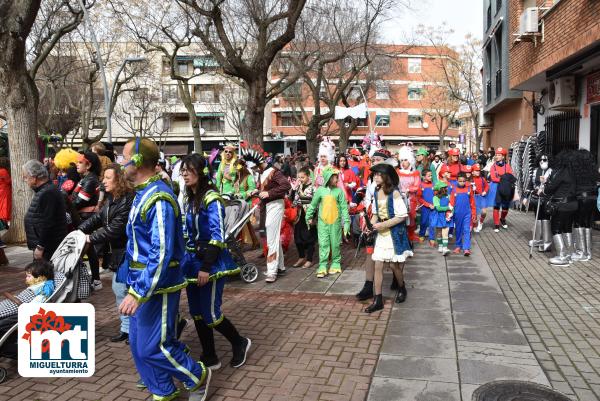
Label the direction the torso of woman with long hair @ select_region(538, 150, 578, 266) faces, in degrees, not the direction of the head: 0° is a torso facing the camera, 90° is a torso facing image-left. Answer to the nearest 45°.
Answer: approximately 90°

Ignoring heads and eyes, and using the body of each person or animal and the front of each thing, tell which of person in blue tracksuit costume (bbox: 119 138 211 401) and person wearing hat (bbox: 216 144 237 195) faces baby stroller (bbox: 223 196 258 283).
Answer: the person wearing hat

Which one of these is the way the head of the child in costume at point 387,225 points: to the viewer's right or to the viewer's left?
to the viewer's left

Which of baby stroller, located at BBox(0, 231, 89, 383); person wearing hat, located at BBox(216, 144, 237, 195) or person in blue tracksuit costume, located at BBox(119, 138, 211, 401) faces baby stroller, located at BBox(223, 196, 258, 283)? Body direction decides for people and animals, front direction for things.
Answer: the person wearing hat

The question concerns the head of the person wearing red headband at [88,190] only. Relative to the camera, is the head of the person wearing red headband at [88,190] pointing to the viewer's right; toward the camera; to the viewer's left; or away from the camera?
to the viewer's left

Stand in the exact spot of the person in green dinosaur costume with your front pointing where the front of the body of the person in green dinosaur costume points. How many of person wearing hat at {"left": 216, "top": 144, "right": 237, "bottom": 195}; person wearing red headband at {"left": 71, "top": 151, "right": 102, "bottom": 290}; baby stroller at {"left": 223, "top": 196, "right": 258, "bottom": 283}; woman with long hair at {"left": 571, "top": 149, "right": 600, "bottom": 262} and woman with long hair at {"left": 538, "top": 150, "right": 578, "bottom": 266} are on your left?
2

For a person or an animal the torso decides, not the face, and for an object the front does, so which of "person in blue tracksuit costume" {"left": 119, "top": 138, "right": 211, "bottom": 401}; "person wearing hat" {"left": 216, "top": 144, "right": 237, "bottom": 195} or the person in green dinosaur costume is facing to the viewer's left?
the person in blue tracksuit costume

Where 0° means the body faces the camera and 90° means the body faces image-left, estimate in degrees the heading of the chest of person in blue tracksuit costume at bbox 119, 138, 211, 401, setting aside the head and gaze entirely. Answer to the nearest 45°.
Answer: approximately 90°
